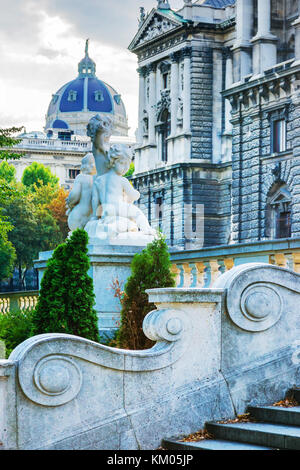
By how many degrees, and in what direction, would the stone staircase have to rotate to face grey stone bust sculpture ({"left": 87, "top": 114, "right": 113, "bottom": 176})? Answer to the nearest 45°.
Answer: approximately 135° to its right

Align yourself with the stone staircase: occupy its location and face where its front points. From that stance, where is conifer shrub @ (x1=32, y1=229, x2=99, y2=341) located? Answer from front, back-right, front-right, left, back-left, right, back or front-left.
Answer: right

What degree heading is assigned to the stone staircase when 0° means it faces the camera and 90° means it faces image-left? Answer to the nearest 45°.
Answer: approximately 45°

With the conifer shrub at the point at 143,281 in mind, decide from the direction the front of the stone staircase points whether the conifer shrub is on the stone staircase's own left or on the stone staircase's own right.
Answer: on the stone staircase's own right

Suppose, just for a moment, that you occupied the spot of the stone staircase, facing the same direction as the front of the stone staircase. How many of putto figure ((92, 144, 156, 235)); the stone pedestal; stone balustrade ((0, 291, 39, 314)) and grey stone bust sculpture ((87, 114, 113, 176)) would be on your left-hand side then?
0

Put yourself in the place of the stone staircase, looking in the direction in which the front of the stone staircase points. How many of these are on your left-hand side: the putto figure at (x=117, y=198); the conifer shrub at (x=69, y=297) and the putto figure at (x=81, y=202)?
0

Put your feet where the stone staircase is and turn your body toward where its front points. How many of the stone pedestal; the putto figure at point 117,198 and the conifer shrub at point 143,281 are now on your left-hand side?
0

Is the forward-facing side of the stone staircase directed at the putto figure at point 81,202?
no

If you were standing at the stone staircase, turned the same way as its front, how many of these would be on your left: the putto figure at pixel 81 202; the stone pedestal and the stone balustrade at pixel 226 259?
0

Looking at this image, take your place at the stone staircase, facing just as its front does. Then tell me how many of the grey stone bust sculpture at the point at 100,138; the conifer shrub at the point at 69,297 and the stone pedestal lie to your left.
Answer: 0

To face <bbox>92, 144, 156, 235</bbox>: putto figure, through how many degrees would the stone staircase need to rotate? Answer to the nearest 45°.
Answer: approximately 135° to its right

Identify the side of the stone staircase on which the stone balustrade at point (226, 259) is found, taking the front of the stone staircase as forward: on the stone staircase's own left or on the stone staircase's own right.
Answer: on the stone staircase's own right

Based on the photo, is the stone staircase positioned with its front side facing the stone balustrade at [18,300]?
no

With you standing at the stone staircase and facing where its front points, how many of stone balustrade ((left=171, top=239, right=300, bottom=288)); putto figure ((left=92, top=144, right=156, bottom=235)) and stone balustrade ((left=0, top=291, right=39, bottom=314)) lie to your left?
0
